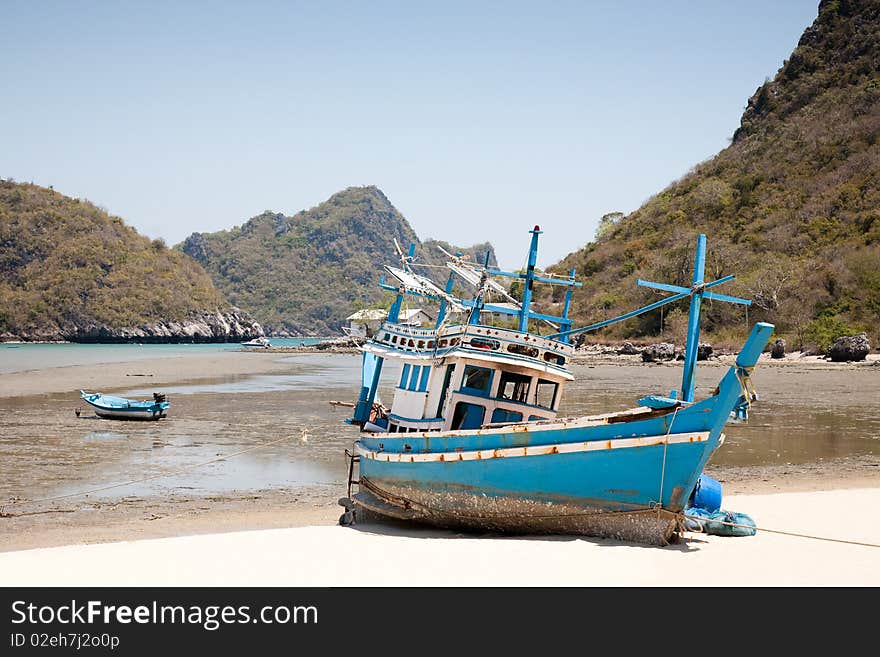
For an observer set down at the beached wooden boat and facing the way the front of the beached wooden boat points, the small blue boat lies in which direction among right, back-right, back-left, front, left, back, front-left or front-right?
back

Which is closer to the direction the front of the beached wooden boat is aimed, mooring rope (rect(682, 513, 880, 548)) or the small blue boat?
the mooring rope

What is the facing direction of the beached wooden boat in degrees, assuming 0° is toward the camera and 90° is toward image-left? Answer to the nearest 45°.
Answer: approximately 315°

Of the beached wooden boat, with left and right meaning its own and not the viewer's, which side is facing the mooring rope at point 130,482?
back

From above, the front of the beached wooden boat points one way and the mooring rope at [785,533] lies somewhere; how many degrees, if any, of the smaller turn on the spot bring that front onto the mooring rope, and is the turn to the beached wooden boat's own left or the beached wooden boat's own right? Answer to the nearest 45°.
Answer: approximately 45° to the beached wooden boat's own left
